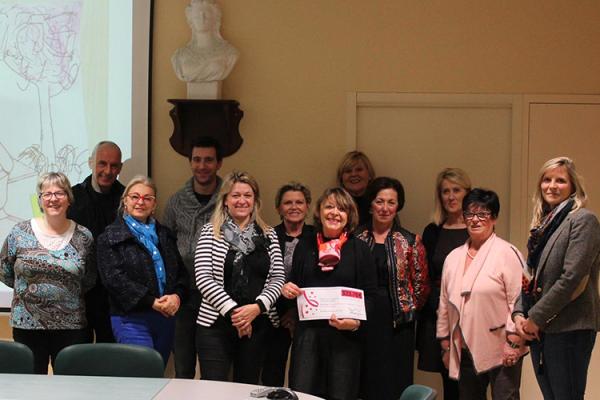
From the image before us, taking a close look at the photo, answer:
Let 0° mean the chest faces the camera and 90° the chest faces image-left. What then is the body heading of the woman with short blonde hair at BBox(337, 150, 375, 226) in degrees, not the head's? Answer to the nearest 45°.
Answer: approximately 0°

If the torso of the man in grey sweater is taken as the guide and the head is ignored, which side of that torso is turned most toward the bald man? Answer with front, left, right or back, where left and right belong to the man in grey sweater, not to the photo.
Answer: right

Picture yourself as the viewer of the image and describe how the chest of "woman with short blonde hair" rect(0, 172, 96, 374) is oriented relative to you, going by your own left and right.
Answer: facing the viewer

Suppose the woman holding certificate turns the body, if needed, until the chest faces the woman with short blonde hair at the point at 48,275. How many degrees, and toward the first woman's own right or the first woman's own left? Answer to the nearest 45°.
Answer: approximately 90° to the first woman's own right

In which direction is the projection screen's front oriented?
toward the camera

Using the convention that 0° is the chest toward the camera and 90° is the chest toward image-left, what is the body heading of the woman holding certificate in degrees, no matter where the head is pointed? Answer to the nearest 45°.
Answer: approximately 0°

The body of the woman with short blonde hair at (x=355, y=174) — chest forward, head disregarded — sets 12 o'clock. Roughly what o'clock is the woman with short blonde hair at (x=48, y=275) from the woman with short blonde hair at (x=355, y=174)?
the woman with short blonde hair at (x=48, y=275) is roughly at 2 o'clock from the woman with short blonde hair at (x=355, y=174).
